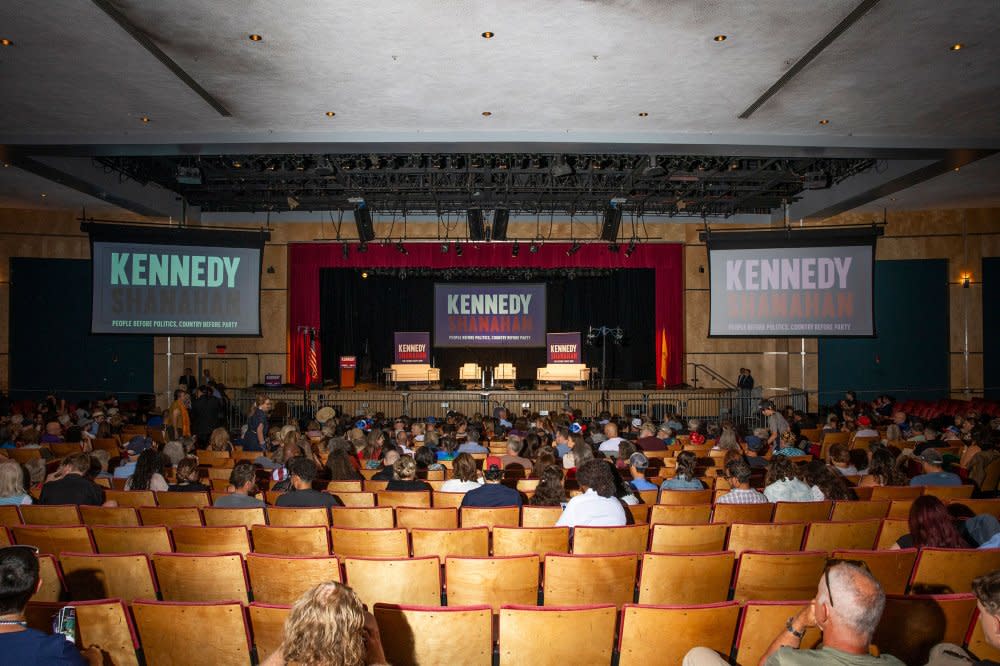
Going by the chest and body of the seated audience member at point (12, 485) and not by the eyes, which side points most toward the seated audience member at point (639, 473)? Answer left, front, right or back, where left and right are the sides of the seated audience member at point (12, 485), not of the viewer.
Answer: right

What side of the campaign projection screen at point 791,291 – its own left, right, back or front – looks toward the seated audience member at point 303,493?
front

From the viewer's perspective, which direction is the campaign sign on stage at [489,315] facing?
toward the camera

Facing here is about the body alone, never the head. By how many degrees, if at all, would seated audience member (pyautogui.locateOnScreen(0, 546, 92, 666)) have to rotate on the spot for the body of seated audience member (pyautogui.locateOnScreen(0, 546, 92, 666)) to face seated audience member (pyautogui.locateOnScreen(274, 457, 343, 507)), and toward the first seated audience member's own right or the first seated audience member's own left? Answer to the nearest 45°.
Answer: approximately 45° to the first seated audience member's own right

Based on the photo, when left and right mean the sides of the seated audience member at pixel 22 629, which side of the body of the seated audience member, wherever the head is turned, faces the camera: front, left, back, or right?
back

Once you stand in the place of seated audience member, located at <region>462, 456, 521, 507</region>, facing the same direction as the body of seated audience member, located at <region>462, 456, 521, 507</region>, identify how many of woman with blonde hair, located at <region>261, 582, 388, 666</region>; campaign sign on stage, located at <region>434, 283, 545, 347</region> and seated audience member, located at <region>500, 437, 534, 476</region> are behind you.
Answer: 1

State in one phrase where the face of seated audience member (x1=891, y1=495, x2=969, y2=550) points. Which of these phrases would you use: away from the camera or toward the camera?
away from the camera

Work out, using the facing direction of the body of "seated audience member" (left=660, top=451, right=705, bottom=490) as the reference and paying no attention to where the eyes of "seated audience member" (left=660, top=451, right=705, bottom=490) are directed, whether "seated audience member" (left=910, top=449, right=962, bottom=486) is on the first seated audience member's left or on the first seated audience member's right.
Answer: on the first seated audience member's right

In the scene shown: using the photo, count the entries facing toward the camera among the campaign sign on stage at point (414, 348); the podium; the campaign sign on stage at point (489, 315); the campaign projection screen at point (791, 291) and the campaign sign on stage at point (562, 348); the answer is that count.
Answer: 5

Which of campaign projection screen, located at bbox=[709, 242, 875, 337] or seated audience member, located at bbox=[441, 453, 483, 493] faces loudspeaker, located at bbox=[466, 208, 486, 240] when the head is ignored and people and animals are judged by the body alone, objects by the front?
the seated audience member

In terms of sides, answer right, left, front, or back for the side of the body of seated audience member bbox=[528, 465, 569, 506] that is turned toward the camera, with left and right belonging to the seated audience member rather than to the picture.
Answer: back

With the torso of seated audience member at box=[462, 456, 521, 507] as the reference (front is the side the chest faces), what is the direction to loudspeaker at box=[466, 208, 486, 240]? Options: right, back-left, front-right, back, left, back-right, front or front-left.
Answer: front

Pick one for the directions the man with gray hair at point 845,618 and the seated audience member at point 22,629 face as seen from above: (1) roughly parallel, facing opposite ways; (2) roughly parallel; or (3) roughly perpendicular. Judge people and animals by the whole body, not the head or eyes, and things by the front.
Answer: roughly parallel

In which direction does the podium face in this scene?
toward the camera

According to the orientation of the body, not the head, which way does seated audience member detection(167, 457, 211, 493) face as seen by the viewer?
away from the camera

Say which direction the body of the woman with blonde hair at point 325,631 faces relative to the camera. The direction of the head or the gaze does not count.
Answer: away from the camera

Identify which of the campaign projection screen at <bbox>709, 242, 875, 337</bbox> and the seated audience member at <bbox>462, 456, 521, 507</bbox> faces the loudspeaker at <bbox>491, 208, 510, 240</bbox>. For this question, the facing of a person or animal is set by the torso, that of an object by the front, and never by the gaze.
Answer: the seated audience member

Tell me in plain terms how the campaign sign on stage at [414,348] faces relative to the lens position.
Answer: facing the viewer

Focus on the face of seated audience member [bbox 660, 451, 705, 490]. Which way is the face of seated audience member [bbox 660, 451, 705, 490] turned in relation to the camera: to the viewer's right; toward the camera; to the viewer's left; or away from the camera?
away from the camera

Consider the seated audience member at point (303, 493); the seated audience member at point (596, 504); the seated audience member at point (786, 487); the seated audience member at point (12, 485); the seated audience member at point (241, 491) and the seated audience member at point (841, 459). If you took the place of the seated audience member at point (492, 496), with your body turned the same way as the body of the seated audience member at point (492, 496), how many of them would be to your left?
3

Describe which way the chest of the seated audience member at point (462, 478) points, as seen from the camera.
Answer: away from the camera

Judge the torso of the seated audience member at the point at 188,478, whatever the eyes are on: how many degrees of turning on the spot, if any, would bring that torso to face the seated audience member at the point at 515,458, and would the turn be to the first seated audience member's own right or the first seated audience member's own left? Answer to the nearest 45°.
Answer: approximately 90° to the first seated audience member's own right
